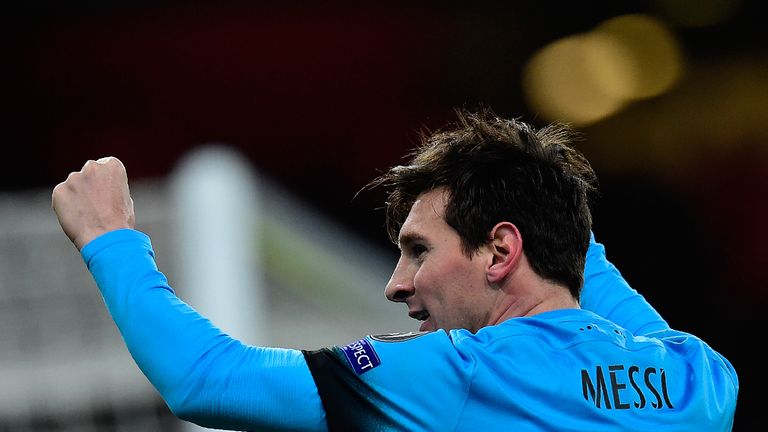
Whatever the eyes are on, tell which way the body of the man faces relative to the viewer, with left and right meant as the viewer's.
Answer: facing away from the viewer and to the left of the viewer

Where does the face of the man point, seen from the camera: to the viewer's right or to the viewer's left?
to the viewer's left
